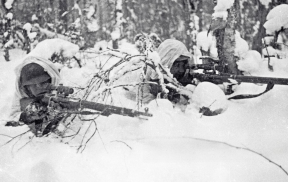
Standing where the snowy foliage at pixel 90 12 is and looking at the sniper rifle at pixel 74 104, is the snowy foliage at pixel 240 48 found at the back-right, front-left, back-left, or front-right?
front-left

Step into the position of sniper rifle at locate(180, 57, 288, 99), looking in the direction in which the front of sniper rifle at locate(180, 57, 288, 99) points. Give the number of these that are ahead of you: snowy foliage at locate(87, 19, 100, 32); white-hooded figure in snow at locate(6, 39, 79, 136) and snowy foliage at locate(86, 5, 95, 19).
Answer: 0

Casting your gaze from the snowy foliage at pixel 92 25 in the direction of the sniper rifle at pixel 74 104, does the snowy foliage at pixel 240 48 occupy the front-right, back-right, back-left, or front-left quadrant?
front-left

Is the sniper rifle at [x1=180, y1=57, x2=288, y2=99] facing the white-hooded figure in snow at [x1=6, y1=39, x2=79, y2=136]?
no

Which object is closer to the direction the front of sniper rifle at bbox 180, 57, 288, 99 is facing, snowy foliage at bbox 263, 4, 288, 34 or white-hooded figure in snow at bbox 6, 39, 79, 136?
the snowy foliage

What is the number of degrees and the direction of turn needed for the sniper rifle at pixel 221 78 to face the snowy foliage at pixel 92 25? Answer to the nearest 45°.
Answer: approximately 135° to its left

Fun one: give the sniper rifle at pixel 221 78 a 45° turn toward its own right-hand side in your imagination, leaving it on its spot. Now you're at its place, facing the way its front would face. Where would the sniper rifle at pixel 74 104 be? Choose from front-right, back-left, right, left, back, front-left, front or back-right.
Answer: right

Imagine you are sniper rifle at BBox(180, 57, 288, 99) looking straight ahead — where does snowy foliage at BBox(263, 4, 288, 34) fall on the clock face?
The snowy foliage is roughly at 10 o'clock from the sniper rifle.

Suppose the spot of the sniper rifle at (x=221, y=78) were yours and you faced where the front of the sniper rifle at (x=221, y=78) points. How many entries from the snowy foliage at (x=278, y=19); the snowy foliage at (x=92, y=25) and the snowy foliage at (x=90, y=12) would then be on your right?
0

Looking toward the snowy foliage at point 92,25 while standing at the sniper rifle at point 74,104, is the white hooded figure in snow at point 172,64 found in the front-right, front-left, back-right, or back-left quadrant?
front-right

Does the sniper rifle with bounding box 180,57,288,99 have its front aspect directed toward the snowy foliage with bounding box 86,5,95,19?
no

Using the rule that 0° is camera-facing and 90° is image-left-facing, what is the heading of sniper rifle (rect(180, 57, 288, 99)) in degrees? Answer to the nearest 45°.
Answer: approximately 270°

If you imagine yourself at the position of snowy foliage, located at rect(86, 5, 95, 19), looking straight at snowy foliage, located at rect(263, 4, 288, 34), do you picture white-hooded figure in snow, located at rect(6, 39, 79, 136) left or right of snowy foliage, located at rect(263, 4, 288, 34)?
right
